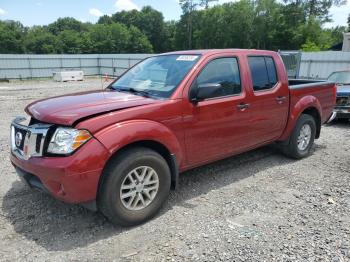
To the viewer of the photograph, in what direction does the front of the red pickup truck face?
facing the viewer and to the left of the viewer

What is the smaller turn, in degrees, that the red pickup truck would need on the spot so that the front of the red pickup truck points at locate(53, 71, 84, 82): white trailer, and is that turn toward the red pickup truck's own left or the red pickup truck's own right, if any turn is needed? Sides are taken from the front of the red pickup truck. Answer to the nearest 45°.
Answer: approximately 135° to the red pickup truck's own right
